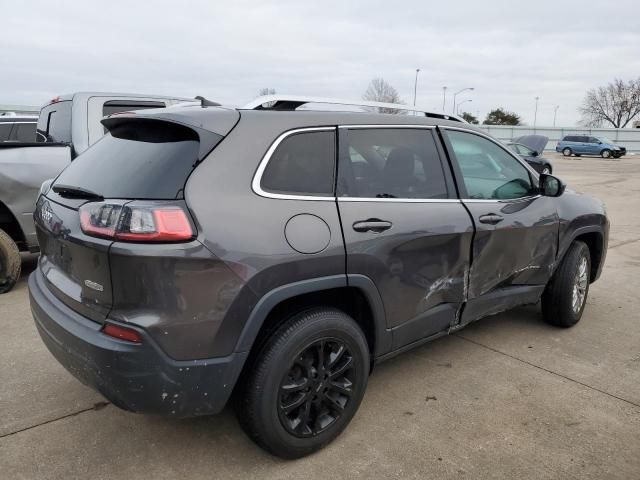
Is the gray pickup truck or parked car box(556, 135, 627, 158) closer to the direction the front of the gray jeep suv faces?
the parked car

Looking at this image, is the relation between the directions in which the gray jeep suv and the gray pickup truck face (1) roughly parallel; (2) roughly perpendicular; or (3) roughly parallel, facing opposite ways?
roughly parallel

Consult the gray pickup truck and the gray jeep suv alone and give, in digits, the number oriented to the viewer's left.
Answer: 0

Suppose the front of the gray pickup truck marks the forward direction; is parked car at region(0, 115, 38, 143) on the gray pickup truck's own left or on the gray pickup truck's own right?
on the gray pickup truck's own left

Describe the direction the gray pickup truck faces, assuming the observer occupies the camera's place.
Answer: facing away from the viewer and to the right of the viewer

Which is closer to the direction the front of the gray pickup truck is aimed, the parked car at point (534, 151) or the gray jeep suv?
the parked car

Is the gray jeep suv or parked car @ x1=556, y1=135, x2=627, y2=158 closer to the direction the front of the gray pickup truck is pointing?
the parked car

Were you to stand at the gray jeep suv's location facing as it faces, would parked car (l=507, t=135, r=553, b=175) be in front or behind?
in front

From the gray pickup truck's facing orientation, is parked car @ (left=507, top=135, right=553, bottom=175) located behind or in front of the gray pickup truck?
in front

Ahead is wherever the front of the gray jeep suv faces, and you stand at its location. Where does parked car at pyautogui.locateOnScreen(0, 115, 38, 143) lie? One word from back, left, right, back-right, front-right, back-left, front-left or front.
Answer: left

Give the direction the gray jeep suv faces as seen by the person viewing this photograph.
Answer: facing away from the viewer and to the right of the viewer

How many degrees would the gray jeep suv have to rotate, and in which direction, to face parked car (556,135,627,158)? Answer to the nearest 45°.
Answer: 0° — it already faces it

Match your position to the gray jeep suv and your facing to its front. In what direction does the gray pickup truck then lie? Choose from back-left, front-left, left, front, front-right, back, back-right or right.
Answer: left
